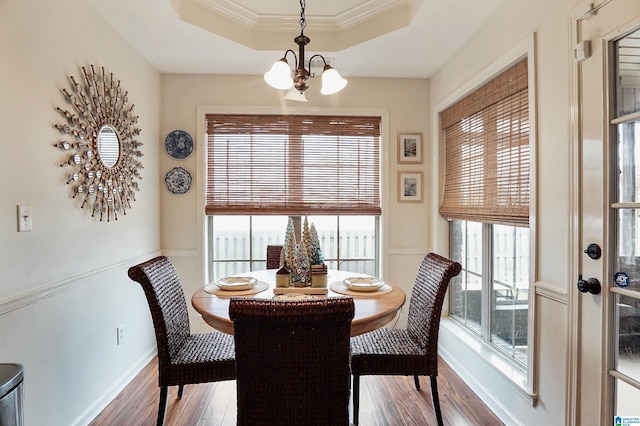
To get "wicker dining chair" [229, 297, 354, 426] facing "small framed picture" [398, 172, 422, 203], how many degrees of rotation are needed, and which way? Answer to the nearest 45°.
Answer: approximately 45° to its right

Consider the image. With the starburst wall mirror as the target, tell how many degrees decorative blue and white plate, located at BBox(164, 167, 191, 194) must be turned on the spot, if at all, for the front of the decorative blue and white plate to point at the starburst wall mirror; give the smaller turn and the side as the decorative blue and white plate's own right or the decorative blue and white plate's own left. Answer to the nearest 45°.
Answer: approximately 45° to the decorative blue and white plate's own right

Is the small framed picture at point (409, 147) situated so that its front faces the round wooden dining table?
yes

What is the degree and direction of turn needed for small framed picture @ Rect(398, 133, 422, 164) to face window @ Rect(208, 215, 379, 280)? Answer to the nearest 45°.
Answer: approximately 90° to its right

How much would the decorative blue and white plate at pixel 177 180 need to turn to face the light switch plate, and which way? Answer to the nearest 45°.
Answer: approximately 45° to its right

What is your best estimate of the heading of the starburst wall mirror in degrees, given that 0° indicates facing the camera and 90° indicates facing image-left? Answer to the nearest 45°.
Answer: approximately 315°

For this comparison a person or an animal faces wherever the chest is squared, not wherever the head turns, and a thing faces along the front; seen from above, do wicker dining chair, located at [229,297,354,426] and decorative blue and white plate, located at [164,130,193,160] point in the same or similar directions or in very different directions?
very different directions

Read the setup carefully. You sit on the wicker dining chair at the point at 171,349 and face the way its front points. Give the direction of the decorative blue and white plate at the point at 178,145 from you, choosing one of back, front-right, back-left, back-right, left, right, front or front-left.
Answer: left

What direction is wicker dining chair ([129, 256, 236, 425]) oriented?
to the viewer's right

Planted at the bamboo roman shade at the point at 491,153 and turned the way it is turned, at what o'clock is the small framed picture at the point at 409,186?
The small framed picture is roughly at 3 o'clock from the bamboo roman shade.
